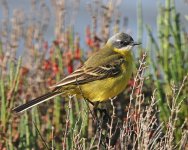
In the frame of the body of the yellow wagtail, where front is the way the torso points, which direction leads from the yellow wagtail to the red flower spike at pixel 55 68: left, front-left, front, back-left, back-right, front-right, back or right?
back-left

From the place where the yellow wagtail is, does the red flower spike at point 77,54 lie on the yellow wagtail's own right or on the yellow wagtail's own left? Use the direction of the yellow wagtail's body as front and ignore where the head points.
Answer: on the yellow wagtail's own left

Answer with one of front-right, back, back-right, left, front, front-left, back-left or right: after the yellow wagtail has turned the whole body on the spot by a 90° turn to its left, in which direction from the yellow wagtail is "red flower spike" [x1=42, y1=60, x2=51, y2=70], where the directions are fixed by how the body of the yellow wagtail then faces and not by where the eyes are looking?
front-left

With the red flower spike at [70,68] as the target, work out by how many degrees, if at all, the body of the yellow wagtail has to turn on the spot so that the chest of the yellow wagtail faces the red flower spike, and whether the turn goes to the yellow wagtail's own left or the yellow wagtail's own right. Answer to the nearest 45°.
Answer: approximately 135° to the yellow wagtail's own left

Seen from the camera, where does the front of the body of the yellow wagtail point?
to the viewer's right
